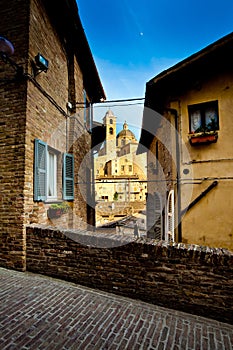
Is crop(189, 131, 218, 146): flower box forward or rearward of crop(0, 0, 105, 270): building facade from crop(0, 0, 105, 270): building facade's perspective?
forward

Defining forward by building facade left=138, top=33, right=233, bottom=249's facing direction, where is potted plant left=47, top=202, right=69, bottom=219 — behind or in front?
in front

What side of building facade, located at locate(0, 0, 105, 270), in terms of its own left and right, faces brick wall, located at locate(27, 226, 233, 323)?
front

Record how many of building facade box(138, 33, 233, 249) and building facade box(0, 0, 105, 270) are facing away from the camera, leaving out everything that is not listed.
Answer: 0

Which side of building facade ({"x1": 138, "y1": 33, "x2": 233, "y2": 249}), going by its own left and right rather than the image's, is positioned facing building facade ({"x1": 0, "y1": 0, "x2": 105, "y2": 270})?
front

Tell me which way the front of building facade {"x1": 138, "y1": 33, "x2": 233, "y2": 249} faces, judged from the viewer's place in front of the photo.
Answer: facing the viewer and to the left of the viewer

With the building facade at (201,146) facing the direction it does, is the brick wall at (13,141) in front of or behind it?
in front
